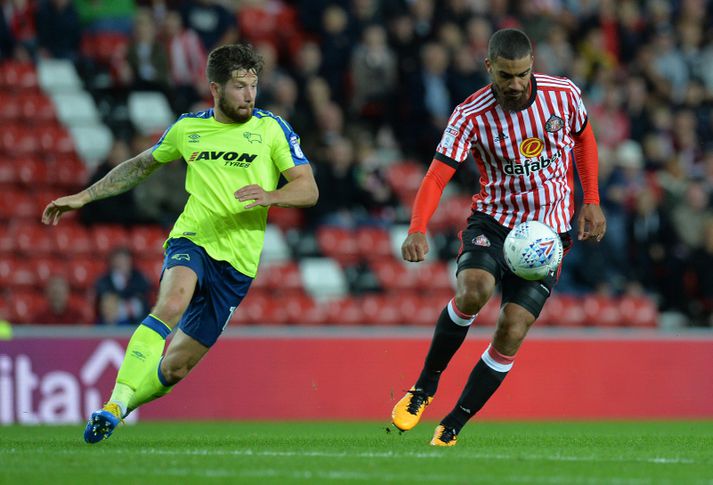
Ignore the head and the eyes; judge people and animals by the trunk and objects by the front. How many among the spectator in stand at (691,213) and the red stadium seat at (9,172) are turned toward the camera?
2

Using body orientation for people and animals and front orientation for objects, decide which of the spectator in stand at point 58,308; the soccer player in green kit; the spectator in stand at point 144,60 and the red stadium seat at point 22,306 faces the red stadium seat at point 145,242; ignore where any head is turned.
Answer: the spectator in stand at point 144,60

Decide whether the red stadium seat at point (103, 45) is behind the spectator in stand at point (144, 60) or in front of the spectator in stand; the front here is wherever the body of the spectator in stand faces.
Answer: behind

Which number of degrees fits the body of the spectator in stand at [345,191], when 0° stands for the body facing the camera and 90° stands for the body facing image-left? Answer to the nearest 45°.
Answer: approximately 0°

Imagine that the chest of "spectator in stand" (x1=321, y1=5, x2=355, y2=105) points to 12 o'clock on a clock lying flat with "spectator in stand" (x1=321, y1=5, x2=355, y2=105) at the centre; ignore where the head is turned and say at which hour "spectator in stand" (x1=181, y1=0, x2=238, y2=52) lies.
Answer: "spectator in stand" (x1=181, y1=0, x2=238, y2=52) is roughly at 3 o'clock from "spectator in stand" (x1=321, y1=5, x2=355, y2=105).

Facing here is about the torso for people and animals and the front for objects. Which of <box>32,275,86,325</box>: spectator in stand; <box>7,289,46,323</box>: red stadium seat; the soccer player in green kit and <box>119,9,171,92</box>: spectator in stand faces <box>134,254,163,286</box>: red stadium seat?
<box>119,9,171,92</box>: spectator in stand

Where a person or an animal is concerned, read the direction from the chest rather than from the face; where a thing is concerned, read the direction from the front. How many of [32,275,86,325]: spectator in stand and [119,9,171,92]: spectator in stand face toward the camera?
2

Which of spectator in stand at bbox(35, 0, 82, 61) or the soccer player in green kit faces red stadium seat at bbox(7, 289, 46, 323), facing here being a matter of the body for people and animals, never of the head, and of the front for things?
the spectator in stand

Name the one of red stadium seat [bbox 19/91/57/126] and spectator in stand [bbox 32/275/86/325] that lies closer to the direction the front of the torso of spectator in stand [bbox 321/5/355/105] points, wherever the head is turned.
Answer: the spectator in stand
